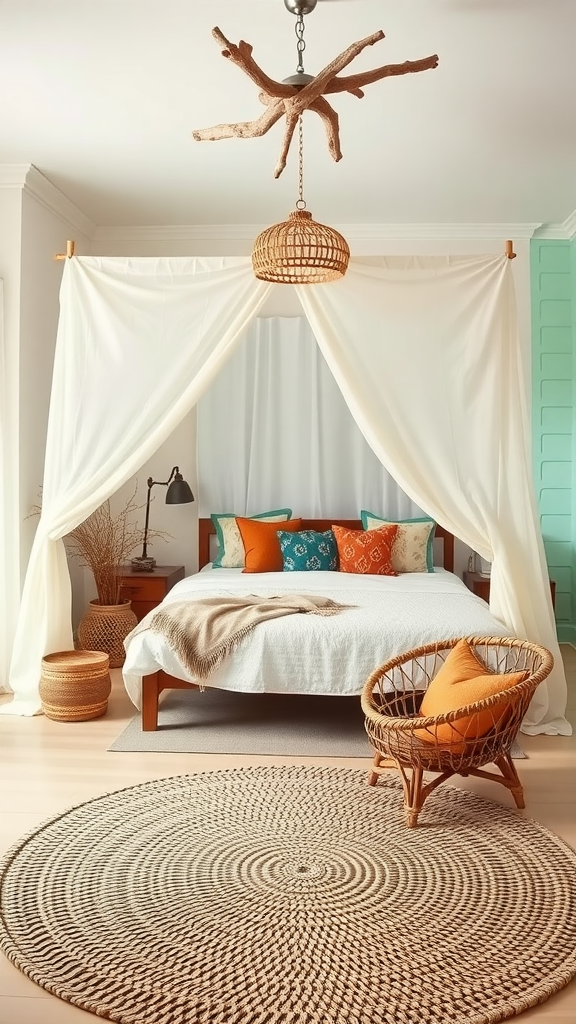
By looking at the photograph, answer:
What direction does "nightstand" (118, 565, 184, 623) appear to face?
toward the camera

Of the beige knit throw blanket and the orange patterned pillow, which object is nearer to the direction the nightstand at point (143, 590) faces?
the beige knit throw blanket

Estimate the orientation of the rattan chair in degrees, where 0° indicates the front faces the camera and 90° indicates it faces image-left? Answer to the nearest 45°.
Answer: approximately 45°

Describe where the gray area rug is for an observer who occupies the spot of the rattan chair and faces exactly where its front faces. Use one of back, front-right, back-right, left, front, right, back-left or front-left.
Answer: right

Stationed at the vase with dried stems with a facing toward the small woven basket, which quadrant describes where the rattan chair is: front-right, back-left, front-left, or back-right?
front-left

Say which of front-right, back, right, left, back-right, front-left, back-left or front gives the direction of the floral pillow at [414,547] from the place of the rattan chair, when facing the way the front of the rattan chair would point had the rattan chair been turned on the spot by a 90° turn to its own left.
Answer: back-left

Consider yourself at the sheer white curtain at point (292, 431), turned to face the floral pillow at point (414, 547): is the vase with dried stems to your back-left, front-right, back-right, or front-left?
back-right

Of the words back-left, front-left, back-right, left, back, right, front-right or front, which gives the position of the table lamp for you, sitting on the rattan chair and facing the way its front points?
right

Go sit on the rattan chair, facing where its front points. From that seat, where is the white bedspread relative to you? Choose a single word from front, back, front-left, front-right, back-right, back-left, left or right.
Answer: right

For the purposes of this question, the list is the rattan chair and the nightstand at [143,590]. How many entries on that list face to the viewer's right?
0

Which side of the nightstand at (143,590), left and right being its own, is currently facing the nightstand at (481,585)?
left

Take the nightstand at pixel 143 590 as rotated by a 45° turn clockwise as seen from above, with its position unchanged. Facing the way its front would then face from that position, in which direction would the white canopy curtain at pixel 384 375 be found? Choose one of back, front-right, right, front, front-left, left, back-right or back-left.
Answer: left

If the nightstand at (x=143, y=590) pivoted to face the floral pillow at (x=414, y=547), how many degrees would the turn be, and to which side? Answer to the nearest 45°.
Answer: approximately 90° to its left

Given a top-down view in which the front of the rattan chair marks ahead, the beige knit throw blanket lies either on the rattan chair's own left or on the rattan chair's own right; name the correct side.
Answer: on the rattan chair's own right

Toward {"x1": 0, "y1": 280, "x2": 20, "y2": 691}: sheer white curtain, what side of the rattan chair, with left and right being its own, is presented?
right
